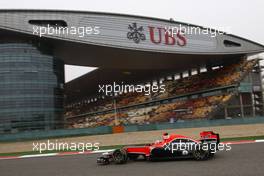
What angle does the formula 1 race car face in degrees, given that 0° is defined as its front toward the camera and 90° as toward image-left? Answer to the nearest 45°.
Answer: approximately 90°
